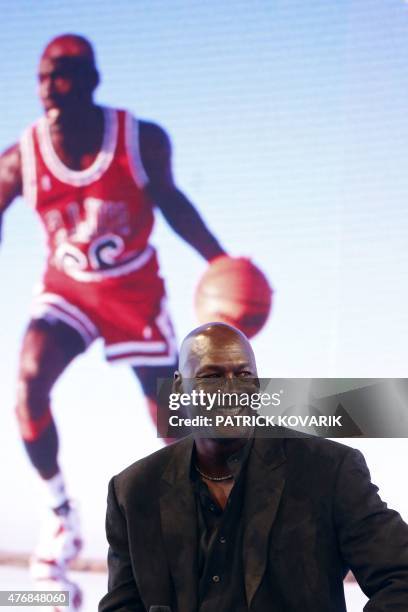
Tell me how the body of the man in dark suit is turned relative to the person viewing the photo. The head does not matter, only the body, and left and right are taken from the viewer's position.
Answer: facing the viewer
